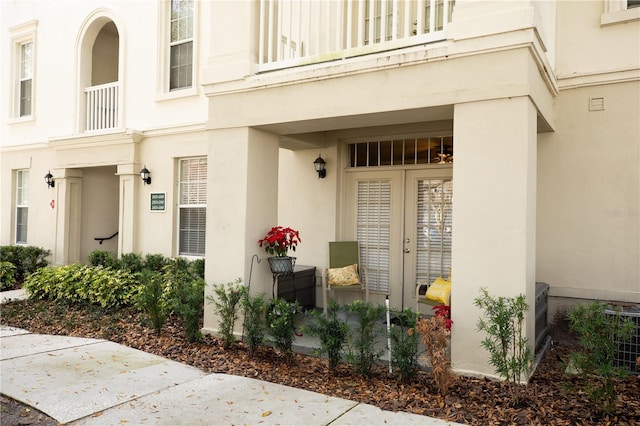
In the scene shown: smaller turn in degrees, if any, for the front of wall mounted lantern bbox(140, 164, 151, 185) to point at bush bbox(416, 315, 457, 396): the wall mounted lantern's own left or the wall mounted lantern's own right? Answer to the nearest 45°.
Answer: approximately 45° to the wall mounted lantern's own left

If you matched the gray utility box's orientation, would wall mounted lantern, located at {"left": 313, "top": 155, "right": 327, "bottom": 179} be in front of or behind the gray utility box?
behind

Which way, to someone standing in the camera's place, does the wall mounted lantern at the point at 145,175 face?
facing the viewer and to the left of the viewer

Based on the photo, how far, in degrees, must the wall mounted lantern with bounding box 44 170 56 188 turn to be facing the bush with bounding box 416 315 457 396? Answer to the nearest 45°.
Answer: approximately 45° to its left

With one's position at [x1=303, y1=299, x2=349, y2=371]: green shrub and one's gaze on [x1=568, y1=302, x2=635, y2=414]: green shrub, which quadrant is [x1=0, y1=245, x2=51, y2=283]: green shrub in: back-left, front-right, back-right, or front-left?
back-left

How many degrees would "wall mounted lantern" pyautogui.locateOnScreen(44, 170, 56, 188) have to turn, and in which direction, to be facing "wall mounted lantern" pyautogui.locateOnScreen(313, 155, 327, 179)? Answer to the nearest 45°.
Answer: approximately 90° to its left

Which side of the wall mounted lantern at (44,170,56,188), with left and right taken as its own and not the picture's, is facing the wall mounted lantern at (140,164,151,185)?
left

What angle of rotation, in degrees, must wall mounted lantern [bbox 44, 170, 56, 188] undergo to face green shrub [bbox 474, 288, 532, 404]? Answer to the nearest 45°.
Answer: approximately 45° to its left
